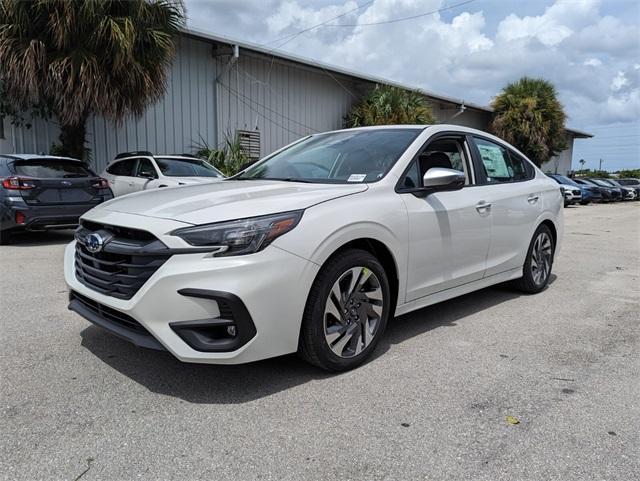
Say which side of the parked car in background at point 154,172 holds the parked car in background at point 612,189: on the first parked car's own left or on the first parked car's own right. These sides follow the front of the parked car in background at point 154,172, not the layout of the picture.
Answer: on the first parked car's own left

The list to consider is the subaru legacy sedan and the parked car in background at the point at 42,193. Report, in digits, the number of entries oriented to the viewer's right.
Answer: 0

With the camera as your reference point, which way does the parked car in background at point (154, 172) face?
facing the viewer and to the right of the viewer

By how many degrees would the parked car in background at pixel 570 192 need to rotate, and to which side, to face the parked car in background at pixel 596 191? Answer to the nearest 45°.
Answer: approximately 135° to its left

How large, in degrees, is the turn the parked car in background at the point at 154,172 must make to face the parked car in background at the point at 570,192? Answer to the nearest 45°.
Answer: approximately 90° to its left

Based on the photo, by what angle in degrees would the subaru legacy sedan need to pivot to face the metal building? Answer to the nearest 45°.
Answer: approximately 135° to its right

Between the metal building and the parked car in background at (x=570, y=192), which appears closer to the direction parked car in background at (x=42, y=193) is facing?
the metal building

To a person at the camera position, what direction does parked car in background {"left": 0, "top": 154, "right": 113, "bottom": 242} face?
facing away from the viewer and to the left of the viewer

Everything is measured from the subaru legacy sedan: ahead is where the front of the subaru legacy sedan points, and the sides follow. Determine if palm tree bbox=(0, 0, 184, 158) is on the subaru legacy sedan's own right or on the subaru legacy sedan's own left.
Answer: on the subaru legacy sedan's own right

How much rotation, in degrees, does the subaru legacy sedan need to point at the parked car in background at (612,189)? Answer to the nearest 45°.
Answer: approximately 180°

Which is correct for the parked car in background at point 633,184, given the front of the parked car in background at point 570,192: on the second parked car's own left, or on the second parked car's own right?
on the second parked car's own left

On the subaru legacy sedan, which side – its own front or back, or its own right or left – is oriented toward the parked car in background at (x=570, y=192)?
back

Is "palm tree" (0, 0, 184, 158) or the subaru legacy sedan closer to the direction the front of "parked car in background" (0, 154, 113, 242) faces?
the palm tree

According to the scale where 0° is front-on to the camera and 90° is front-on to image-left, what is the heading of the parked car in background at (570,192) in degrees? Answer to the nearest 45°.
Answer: approximately 315°

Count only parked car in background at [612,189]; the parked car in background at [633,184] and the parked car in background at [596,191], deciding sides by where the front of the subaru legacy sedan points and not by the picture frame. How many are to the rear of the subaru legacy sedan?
3
